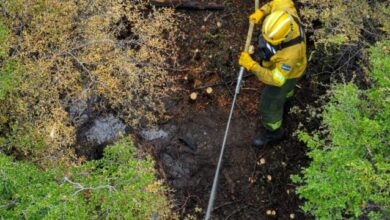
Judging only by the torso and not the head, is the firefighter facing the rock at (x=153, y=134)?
yes

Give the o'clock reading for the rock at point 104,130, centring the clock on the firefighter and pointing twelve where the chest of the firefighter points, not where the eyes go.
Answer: The rock is roughly at 12 o'clock from the firefighter.

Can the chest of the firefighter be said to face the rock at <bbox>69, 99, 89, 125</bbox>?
yes

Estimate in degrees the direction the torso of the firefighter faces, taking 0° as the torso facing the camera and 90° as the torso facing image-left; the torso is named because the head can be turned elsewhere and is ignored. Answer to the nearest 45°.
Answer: approximately 90°

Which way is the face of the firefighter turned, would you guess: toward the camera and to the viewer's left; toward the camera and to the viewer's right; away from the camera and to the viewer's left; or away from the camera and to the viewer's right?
toward the camera and to the viewer's left
